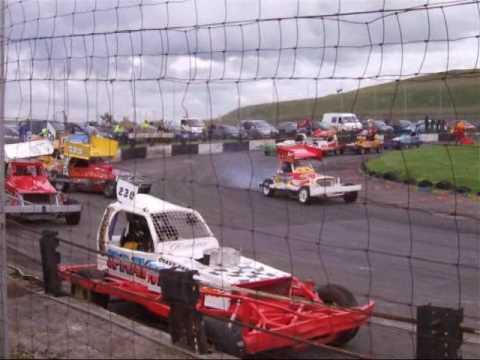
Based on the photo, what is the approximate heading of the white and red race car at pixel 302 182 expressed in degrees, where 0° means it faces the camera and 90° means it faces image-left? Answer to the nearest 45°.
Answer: approximately 315°

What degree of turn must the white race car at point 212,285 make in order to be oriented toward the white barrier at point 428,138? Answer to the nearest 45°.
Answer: approximately 90° to its left

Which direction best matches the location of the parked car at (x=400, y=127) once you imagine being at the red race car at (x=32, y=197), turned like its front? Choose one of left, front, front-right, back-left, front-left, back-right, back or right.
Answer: back-left
